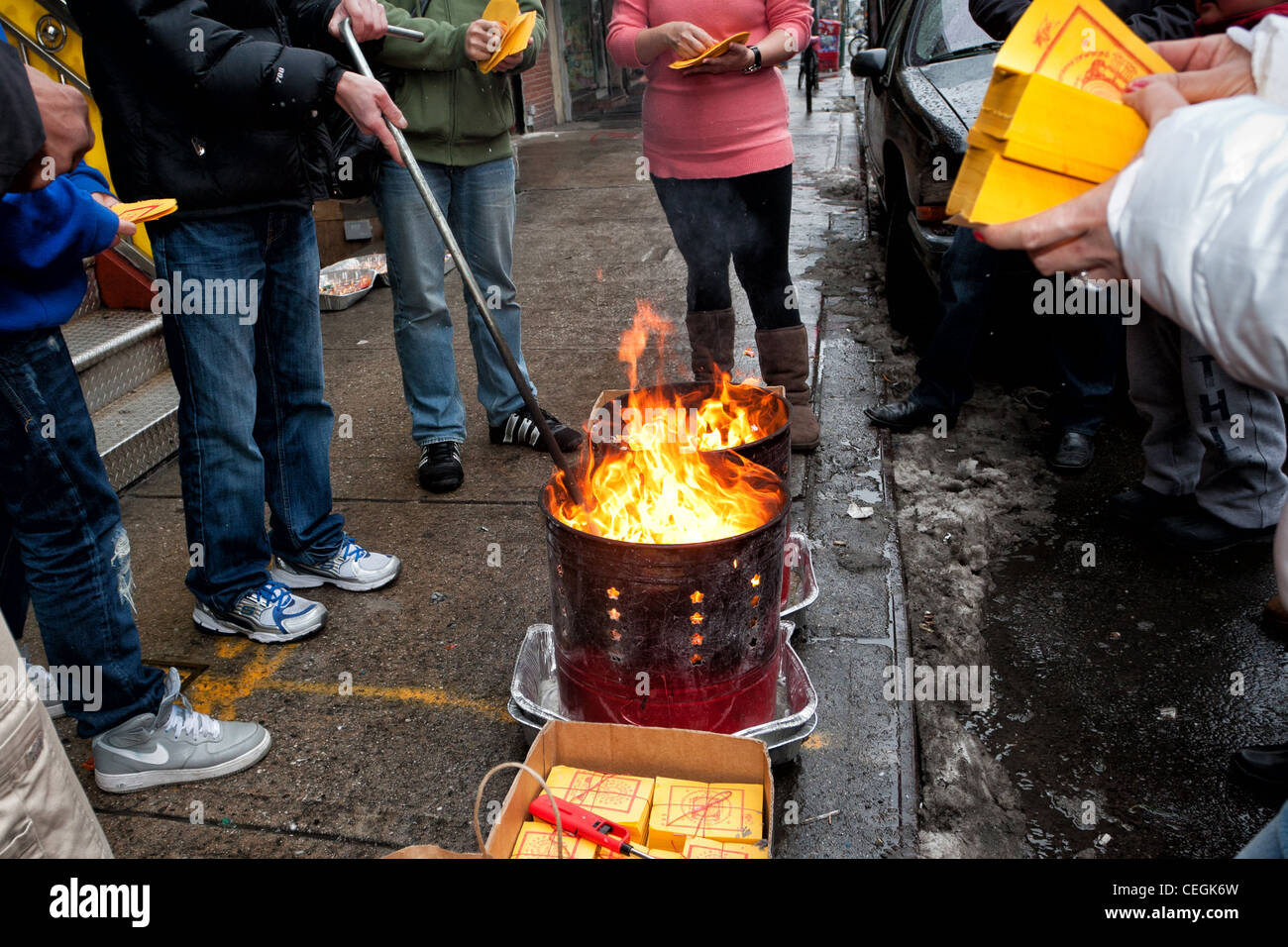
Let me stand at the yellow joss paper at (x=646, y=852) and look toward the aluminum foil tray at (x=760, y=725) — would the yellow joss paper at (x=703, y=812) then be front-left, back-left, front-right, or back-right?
front-right

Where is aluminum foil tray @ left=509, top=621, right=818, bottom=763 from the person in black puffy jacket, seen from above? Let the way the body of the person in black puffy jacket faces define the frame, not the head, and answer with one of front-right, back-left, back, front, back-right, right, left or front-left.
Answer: front

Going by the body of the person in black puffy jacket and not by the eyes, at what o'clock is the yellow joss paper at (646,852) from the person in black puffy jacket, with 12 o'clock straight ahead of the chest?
The yellow joss paper is roughly at 1 o'clock from the person in black puffy jacket.

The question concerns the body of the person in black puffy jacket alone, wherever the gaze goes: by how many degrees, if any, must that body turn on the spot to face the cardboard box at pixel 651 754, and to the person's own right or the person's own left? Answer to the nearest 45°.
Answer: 0° — they already face it

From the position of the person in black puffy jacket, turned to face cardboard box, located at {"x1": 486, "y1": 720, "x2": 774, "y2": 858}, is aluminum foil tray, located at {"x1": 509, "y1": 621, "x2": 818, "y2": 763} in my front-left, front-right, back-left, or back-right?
front-left

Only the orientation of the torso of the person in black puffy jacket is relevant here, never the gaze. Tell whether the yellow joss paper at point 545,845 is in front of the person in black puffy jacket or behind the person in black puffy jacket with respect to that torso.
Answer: in front

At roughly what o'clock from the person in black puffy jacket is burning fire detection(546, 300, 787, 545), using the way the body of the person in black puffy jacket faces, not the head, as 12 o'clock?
The burning fire is roughly at 12 o'clock from the person in black puffy jacket.

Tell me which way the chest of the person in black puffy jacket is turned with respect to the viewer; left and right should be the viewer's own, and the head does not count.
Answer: facing the viewer and to the right of the viewer

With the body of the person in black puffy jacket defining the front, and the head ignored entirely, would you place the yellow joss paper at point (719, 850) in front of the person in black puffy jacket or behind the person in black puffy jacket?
in front
